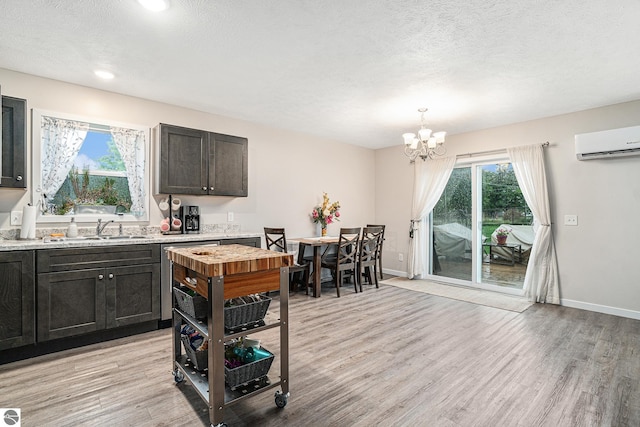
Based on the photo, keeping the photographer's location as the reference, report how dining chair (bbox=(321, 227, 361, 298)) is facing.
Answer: facing away from the viewer and to the left of the viewer

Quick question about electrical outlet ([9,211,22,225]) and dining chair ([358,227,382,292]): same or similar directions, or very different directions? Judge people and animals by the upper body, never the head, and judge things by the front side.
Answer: very different directions

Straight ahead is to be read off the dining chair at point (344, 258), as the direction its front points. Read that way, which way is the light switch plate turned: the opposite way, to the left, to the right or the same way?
to the left

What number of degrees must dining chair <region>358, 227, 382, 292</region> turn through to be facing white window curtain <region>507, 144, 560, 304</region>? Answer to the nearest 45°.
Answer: approximately 135° to its right

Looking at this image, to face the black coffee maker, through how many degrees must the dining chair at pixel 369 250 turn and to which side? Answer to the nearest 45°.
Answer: approximately 90° to its left

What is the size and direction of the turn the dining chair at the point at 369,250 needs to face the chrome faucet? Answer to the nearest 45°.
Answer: approximately 90° to its left

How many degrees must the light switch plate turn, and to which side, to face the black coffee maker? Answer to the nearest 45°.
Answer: approximately 45° to its right

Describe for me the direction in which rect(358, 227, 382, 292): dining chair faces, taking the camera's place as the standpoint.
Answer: facing away from the viewer and to the left of the viewer
